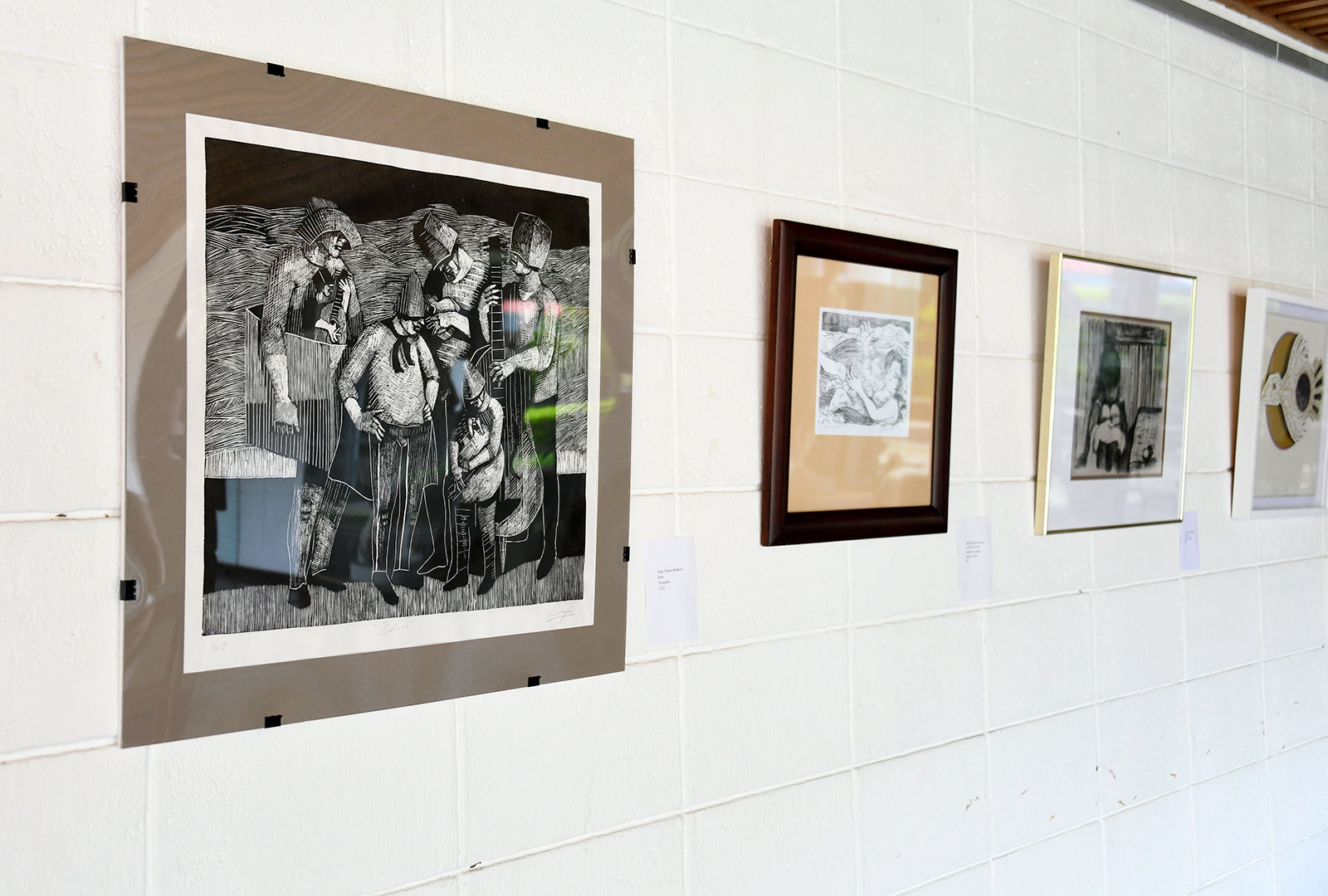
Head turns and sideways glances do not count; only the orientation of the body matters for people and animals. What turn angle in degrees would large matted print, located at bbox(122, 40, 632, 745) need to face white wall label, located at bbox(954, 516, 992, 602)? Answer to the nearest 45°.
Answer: approximately 45° to its left

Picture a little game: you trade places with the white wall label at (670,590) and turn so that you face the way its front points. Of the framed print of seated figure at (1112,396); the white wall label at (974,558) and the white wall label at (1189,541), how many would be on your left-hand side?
3

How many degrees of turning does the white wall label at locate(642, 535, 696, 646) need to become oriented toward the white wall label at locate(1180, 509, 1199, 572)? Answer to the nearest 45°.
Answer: approximately 90° to its left

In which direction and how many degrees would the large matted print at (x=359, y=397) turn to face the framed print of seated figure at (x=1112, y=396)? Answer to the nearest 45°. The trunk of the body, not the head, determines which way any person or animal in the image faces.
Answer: approximately 45° to its left

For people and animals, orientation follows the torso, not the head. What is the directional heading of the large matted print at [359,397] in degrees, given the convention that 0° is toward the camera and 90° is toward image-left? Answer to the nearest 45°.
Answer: approximately 315°

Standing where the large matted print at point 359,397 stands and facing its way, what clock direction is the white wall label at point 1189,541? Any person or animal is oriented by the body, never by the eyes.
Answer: The white wall label is roughly at 10 o'clock from the large matted print.

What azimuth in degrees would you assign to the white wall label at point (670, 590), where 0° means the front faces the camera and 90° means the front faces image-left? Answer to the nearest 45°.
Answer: approximately 315°

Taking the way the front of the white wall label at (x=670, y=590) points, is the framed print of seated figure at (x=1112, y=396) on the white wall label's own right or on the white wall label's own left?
on the white wall label's own left

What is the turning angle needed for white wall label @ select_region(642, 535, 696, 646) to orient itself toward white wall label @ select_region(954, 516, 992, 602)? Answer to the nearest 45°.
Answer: approximately 90° to its left
